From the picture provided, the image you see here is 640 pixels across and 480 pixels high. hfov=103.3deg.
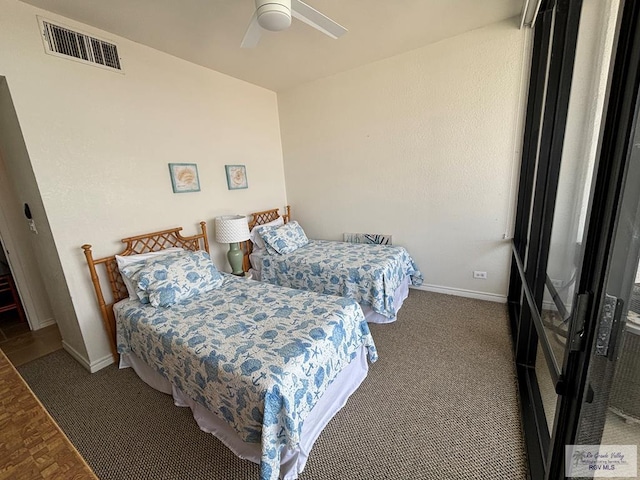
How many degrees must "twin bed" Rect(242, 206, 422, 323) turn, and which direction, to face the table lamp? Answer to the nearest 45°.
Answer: approximately 135° to its right

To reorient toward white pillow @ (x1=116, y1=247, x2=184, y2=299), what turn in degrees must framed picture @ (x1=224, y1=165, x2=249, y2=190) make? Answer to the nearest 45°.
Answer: approximately 90° to its right

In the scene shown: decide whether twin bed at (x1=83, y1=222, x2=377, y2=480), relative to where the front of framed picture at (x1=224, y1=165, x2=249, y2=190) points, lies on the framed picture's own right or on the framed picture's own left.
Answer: on the framed picture's own right

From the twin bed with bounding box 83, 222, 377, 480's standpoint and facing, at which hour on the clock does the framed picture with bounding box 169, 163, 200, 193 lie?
The framed picture is roughly at 7 o'clock from the twin bed.

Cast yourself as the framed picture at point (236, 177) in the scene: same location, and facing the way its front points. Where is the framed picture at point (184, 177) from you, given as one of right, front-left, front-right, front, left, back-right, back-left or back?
right

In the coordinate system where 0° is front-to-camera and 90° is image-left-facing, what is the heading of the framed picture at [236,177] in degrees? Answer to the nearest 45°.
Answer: approximately 315°

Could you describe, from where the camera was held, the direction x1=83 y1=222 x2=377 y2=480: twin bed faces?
facing the viewer and to the right of the viewer

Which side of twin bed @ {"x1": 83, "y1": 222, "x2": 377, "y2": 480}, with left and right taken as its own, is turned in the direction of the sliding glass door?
front
